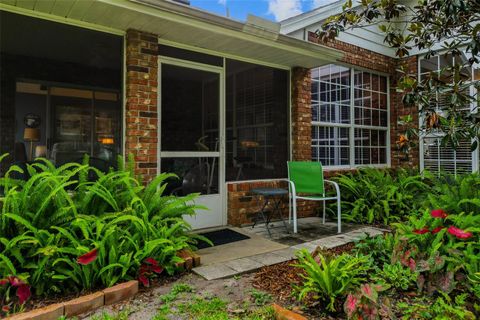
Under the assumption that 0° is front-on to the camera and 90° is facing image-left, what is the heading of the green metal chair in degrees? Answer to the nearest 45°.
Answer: approximately 0°

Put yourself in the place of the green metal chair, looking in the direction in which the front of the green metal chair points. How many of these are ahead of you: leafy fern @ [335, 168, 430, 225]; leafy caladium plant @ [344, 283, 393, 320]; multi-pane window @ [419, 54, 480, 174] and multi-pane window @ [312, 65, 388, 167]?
1

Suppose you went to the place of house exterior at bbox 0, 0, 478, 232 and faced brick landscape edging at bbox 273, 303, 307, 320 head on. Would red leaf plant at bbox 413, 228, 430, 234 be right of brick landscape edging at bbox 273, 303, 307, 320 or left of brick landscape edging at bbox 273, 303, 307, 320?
left

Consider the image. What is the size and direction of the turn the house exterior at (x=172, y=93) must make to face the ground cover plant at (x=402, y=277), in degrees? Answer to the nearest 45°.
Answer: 0° — it already faces it

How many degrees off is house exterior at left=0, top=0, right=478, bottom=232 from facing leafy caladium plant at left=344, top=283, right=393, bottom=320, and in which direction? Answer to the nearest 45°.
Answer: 0° — it already faces it

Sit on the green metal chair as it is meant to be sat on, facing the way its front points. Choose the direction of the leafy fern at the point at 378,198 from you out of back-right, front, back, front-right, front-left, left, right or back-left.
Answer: back-left

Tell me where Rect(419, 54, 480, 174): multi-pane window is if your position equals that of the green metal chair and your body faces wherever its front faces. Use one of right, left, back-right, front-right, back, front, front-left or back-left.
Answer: back-left

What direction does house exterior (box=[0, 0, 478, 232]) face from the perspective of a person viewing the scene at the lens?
facing the viewer and to the right of the viewer

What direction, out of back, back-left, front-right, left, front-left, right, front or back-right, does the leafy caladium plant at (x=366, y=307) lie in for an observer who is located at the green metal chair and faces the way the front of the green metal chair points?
front

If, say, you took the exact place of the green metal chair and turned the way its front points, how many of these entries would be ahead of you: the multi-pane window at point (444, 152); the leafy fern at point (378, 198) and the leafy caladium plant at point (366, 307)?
1

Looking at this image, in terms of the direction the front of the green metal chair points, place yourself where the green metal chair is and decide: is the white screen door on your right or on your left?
on your right

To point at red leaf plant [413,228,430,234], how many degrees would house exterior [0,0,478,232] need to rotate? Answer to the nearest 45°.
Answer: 0° — it already faces it
